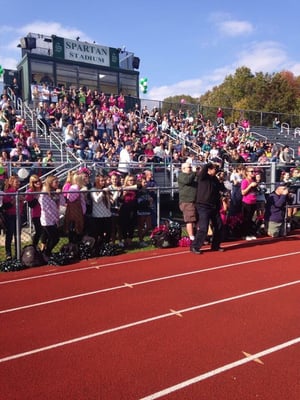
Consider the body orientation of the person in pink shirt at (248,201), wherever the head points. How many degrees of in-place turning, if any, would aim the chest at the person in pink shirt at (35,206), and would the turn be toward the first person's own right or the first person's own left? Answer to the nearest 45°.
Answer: approximately 90° to the first person's own right

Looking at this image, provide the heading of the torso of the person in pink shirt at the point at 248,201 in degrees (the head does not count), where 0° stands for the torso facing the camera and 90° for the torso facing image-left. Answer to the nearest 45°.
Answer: approximately 315°

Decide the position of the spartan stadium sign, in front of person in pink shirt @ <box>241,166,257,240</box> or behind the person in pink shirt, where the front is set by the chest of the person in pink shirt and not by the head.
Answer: behind

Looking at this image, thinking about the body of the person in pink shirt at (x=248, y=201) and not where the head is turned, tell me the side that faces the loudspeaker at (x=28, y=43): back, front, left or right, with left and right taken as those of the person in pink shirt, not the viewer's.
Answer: back

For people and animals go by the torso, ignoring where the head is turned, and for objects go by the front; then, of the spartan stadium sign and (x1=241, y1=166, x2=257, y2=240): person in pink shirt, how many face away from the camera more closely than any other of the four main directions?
0

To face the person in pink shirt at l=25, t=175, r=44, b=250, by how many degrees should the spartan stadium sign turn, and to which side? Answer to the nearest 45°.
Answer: approximately 45° to its right

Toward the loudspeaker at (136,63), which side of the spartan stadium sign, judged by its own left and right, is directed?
left

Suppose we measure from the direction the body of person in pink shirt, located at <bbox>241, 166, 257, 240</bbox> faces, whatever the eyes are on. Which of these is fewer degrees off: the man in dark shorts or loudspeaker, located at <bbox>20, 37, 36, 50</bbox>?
the man in dark shorts
